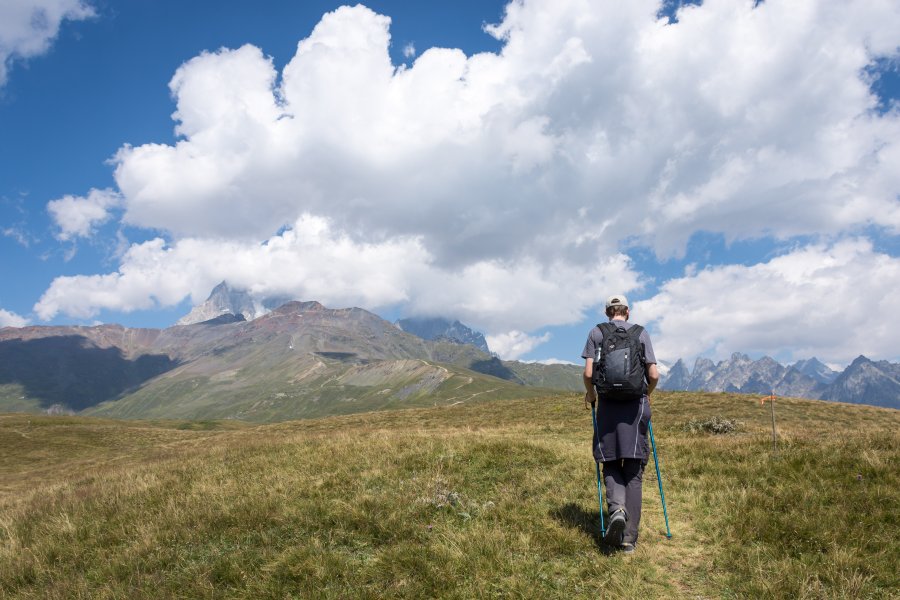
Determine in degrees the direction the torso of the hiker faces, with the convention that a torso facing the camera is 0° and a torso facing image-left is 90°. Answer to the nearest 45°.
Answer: approximately 180°
